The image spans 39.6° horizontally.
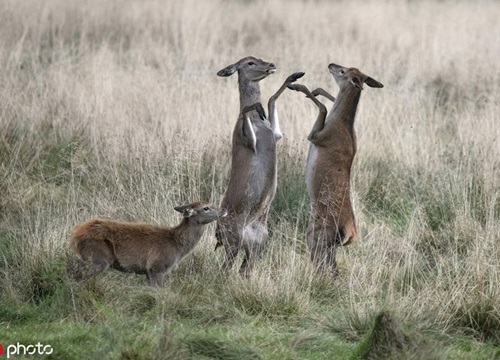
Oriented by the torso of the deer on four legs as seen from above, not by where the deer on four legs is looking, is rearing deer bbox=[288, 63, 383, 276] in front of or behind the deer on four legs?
in front

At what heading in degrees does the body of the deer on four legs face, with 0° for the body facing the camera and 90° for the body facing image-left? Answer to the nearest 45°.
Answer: approximately 270°

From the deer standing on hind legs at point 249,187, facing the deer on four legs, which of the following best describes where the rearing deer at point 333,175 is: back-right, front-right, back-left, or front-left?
back-left

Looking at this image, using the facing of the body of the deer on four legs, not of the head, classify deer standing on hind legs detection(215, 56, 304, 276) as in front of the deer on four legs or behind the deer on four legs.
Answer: in front

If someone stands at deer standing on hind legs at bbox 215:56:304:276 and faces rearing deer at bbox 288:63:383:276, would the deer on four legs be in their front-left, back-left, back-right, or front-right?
back-right
